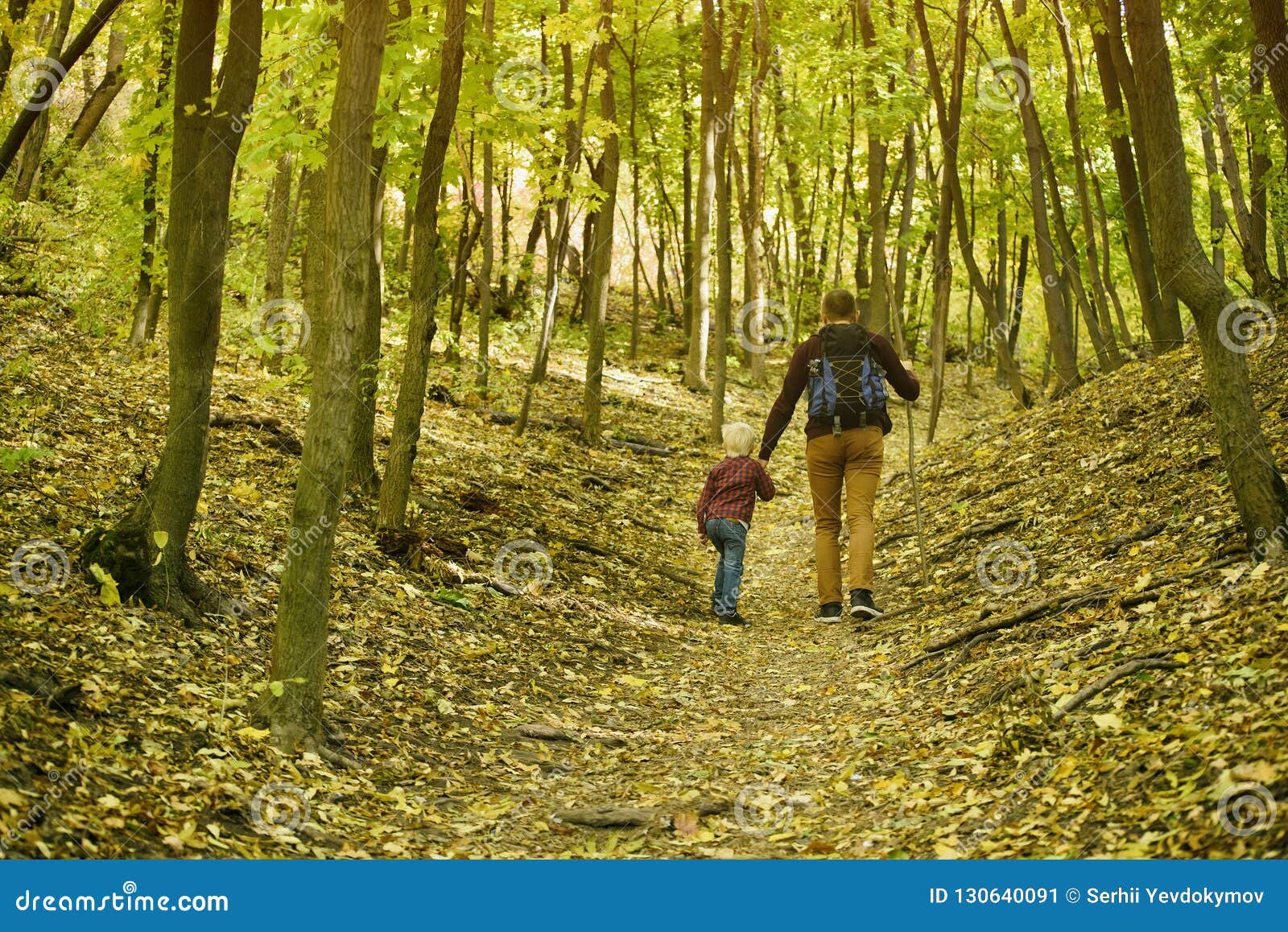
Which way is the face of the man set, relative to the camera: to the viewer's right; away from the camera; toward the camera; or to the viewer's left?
away from the camera

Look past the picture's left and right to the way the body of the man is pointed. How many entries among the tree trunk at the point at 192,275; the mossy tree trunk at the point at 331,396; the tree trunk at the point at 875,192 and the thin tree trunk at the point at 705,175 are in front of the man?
2

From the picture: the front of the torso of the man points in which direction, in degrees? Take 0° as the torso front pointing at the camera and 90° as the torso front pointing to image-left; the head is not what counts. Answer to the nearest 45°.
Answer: approximately 180°

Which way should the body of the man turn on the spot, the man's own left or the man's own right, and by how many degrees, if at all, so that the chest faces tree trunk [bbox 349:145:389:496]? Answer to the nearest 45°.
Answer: approximately 90° to the man's own left

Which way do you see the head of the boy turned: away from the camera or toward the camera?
away from the camera

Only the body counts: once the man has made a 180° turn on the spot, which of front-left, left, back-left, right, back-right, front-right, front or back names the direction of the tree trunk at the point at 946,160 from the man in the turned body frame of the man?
back

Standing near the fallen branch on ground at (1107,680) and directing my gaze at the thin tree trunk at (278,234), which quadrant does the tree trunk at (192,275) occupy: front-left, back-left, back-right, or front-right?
front-left

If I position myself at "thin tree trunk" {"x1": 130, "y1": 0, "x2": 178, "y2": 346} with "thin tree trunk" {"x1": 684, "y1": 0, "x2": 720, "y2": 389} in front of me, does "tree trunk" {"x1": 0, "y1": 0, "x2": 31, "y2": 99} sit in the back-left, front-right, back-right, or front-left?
back-right

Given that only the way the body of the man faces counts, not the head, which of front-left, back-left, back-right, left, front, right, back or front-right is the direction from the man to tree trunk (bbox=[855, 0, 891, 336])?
front
